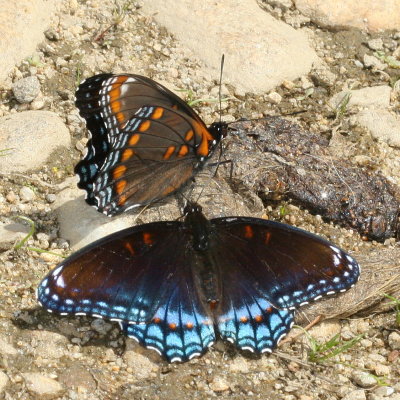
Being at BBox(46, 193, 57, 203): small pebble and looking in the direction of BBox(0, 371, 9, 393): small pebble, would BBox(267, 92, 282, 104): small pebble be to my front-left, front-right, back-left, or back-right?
back-left

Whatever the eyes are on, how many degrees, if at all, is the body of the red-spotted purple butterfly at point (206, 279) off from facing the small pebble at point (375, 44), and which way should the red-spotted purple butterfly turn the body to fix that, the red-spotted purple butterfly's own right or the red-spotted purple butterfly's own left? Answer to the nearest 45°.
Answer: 0° — it already faces it

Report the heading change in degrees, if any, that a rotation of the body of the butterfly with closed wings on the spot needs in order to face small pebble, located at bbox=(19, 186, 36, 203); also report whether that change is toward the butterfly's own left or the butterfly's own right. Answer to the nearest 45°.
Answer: approximately 180°

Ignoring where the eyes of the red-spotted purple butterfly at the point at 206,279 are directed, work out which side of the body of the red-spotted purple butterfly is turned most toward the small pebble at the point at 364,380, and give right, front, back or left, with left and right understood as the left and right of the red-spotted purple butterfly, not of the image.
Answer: right

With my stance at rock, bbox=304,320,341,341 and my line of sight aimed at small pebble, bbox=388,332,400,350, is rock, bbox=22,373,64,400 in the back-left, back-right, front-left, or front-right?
back-right

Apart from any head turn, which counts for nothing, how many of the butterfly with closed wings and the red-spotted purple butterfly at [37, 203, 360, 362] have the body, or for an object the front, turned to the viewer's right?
1

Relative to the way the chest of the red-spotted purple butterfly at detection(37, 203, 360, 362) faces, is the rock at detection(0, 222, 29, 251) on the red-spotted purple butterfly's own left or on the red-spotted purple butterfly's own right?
on the red-spotted purple butterfly's own left

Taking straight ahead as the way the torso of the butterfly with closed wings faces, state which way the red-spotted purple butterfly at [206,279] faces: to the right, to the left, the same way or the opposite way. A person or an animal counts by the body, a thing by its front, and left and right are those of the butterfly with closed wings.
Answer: to the left

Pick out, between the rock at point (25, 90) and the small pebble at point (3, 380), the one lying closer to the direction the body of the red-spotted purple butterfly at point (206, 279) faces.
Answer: the rock

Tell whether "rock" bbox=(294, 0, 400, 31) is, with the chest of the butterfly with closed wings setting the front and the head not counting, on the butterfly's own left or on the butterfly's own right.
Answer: on the butterfly's own left

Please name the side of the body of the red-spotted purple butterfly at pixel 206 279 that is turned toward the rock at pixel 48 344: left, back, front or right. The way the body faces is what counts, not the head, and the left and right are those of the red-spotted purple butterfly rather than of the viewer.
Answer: left

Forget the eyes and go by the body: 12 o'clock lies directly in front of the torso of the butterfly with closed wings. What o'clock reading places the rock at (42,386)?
The rock is roughly at 3 o'clock from the butterfly with closed wings.

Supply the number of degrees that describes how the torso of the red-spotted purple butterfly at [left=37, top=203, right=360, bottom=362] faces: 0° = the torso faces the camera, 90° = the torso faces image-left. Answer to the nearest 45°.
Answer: approximately 180°

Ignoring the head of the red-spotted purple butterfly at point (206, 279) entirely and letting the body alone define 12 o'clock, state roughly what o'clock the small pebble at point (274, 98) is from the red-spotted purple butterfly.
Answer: The small pebble is roughly at 12 o'clock from the red-spotted purple butterfly.

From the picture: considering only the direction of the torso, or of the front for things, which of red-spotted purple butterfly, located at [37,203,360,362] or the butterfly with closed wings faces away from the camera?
the red-spotted purple butterfly

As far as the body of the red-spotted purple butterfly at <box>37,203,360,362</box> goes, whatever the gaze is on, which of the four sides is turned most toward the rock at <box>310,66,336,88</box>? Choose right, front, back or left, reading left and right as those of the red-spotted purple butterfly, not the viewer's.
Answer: front

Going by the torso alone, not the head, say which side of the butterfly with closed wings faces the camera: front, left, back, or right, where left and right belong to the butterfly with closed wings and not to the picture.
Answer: right

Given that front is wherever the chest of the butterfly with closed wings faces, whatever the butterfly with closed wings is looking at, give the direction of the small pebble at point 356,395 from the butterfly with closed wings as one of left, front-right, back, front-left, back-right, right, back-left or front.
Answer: front-right

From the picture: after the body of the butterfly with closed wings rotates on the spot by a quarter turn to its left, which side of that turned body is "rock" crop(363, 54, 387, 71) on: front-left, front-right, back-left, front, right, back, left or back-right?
front-right
